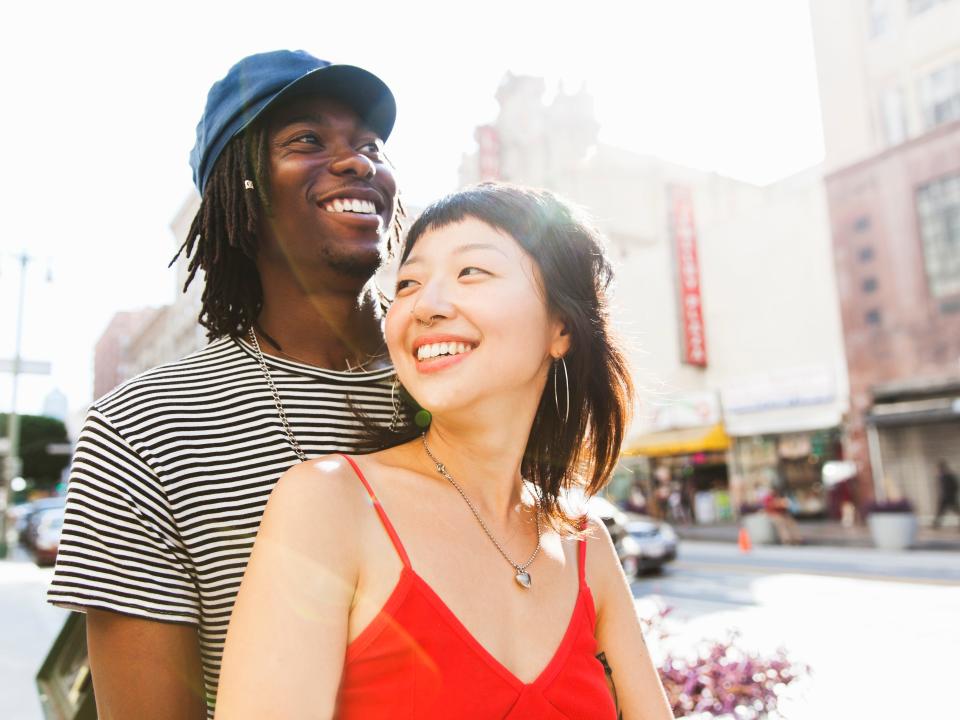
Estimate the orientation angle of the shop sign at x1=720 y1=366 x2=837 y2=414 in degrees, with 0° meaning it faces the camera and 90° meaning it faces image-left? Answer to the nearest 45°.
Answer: approximately 45°

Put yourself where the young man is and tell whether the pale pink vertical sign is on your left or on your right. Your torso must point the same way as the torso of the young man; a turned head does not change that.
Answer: on your left

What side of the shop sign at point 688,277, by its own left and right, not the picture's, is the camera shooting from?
front

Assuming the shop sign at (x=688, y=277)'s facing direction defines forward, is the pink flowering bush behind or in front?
in front

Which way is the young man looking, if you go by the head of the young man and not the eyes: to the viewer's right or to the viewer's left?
to the viewer's right

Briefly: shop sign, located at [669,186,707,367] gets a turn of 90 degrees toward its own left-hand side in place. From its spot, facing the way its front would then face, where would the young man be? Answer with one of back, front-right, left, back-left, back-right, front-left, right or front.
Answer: right

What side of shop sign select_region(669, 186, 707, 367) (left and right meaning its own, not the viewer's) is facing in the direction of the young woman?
front

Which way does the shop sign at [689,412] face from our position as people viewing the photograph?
facing the viewer and to the left of the viewer

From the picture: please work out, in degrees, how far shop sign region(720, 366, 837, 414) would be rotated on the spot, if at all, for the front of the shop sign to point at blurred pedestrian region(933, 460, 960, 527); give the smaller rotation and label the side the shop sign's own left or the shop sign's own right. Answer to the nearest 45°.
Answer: approximately 90° to the shop sign's own left

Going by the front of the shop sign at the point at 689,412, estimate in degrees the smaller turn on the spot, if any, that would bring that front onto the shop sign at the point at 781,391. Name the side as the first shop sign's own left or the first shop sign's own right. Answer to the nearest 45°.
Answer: approximately 90° to the first shop sign's own left
